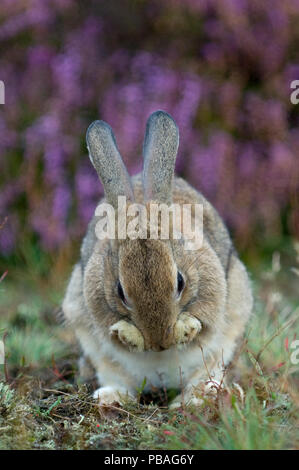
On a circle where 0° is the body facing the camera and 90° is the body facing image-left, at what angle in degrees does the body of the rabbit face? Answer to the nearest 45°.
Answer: approximately 0°
